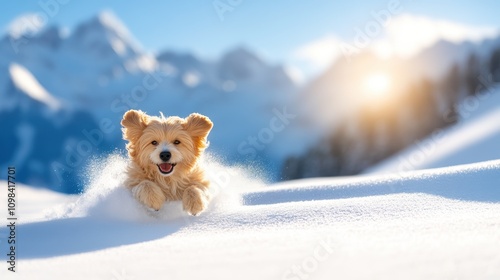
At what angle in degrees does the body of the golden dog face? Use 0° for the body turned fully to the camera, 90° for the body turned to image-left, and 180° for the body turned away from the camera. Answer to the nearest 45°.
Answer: approximately 0°
